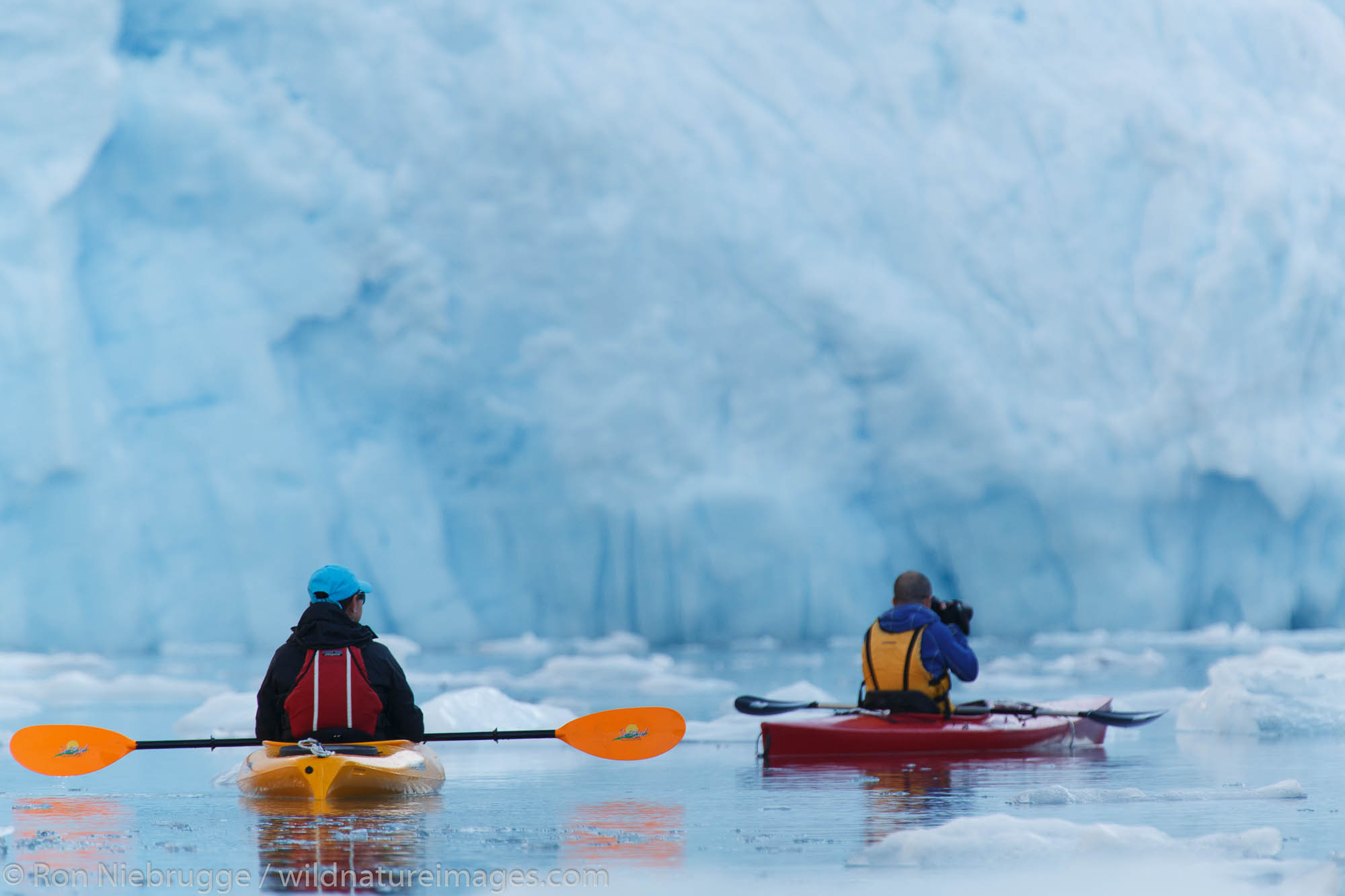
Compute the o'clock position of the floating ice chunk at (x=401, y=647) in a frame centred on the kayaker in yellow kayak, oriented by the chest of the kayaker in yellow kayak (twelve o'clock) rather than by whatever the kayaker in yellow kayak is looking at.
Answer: The floating ice chunk is roughly at 12 o'clock from the kayaker in yellow kayak.

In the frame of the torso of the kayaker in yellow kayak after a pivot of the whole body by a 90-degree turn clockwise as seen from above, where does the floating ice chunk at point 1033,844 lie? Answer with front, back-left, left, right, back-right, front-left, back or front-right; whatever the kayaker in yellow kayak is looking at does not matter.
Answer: front-right

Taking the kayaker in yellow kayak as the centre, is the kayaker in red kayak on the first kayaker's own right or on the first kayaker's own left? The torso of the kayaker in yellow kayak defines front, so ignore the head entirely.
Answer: on the first kayaker's own right

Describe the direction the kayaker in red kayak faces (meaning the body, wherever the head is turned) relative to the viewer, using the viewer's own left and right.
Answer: facing away from the viewer and to the right of the viewer

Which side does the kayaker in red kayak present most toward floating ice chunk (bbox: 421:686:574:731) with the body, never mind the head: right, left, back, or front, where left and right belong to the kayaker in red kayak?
left

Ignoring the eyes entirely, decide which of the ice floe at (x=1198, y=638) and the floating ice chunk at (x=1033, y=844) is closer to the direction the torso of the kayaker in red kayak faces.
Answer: the ice floe

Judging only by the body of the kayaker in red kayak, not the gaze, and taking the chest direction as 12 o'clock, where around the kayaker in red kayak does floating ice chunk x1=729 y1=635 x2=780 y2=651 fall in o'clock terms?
The floating ice chunk is roughly at 10 o'clock from the kayaker in red kayak.

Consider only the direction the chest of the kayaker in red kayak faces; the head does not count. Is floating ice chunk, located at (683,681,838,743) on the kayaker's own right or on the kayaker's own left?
on the kayaker's own left

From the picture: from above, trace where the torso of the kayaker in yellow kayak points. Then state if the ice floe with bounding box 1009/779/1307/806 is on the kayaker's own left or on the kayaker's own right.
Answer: on the kayaker's own right

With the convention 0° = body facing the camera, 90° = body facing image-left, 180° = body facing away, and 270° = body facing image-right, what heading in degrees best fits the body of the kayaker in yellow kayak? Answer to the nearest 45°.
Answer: approximately 180°
